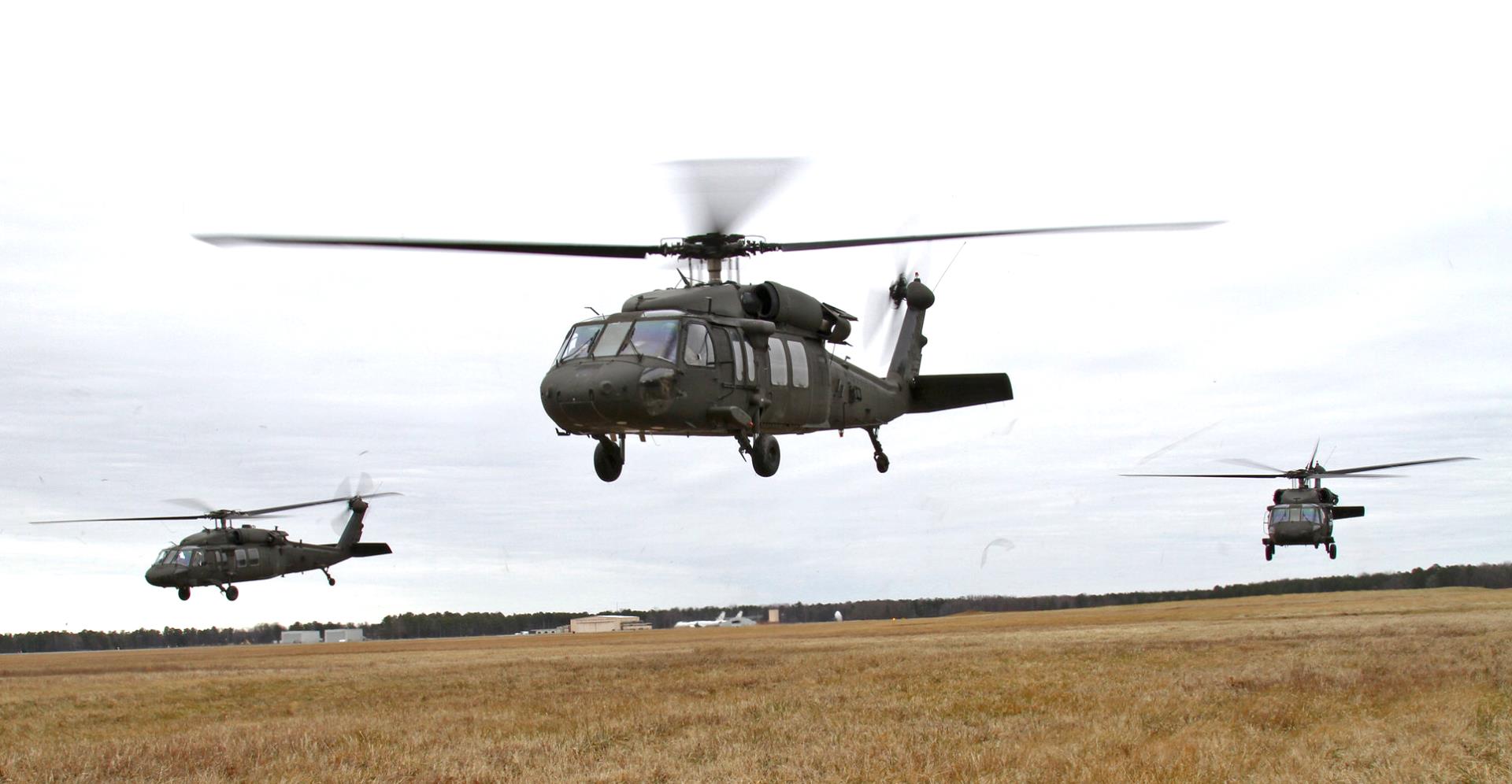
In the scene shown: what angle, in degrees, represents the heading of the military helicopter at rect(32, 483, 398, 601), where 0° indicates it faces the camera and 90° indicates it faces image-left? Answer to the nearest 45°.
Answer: approximately 45°

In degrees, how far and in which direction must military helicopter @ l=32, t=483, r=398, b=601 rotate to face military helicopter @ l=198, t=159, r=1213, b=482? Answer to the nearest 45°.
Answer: approximately 45° to its left

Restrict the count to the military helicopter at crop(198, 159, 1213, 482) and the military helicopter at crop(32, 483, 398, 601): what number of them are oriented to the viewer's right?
0

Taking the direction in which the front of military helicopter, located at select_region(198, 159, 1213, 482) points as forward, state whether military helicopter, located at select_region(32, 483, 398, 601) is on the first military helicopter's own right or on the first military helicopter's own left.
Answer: on the first military helicopter's own right
